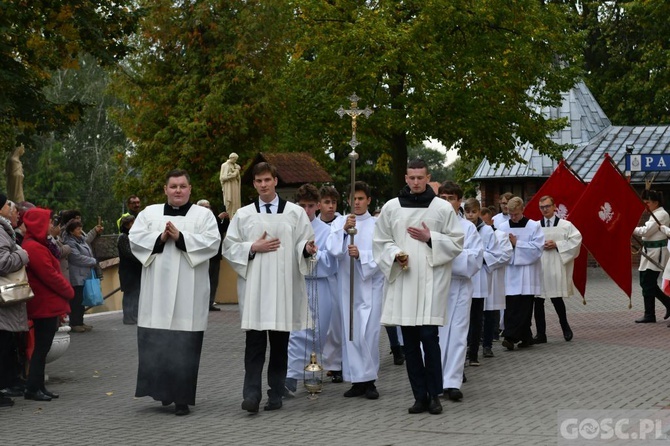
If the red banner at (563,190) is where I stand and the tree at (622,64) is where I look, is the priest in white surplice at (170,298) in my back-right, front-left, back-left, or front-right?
back-left

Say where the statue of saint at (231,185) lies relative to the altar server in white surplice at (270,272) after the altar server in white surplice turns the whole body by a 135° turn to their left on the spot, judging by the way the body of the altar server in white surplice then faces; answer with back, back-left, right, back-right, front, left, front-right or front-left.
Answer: front-left

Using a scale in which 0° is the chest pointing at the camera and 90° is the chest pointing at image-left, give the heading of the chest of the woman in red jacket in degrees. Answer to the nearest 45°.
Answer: approximately 270°

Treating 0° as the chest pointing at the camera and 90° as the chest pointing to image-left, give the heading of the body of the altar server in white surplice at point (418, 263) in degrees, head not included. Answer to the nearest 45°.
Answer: approximately 0°

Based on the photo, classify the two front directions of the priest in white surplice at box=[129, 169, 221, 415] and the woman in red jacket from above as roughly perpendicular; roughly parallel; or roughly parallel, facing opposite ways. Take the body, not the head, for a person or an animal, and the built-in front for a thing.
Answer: roughly perpendicular

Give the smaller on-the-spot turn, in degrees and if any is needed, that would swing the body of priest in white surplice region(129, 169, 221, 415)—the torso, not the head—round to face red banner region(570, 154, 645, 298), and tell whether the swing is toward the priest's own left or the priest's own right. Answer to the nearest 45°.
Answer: approximately 135° to the priest's own left
